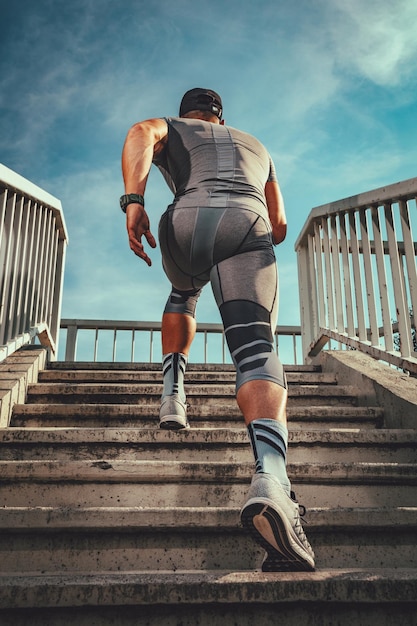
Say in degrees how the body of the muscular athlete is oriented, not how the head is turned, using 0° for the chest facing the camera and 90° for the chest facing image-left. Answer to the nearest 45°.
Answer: approximately 180°

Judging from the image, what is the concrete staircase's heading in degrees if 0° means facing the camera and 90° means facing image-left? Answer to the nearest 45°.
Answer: approximately 0°

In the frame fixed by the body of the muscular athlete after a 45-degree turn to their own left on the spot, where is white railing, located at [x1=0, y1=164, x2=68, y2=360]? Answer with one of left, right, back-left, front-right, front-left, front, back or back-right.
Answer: front
